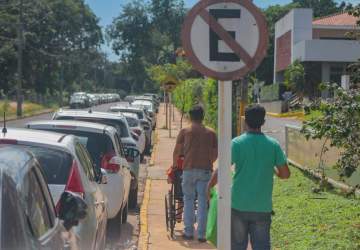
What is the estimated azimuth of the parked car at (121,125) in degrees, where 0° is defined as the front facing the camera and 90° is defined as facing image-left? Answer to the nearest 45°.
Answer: approximately 180°

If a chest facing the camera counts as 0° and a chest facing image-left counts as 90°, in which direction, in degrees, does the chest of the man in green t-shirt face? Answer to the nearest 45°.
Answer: approximately 180°

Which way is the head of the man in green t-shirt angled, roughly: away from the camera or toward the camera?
away from the camera

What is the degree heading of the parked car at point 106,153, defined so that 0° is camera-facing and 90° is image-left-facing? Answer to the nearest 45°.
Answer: approximately 180°

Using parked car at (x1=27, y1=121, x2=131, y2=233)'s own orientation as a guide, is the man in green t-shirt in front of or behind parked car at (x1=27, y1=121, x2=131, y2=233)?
behind

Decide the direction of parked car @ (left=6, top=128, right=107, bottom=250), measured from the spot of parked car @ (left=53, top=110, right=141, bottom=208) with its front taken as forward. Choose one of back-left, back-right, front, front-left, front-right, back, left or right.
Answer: back

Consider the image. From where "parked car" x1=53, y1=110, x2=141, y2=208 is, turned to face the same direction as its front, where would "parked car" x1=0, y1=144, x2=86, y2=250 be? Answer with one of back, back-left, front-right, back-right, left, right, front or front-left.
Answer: back

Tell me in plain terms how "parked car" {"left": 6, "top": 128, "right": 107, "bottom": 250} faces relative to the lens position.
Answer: facing away from the viewer

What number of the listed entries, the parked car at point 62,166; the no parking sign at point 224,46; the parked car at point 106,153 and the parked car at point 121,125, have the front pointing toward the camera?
1

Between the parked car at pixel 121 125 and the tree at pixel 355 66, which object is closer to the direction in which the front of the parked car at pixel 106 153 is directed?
the parked car

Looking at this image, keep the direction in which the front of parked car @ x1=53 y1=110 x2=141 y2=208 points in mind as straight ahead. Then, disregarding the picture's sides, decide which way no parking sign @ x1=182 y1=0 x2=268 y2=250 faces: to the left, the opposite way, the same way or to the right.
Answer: the opposite way

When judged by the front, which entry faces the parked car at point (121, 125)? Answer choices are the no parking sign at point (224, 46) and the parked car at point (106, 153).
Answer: the parked car at point (106, 153)

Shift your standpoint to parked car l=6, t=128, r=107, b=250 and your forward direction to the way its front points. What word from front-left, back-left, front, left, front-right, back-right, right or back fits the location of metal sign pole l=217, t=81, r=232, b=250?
back-right
